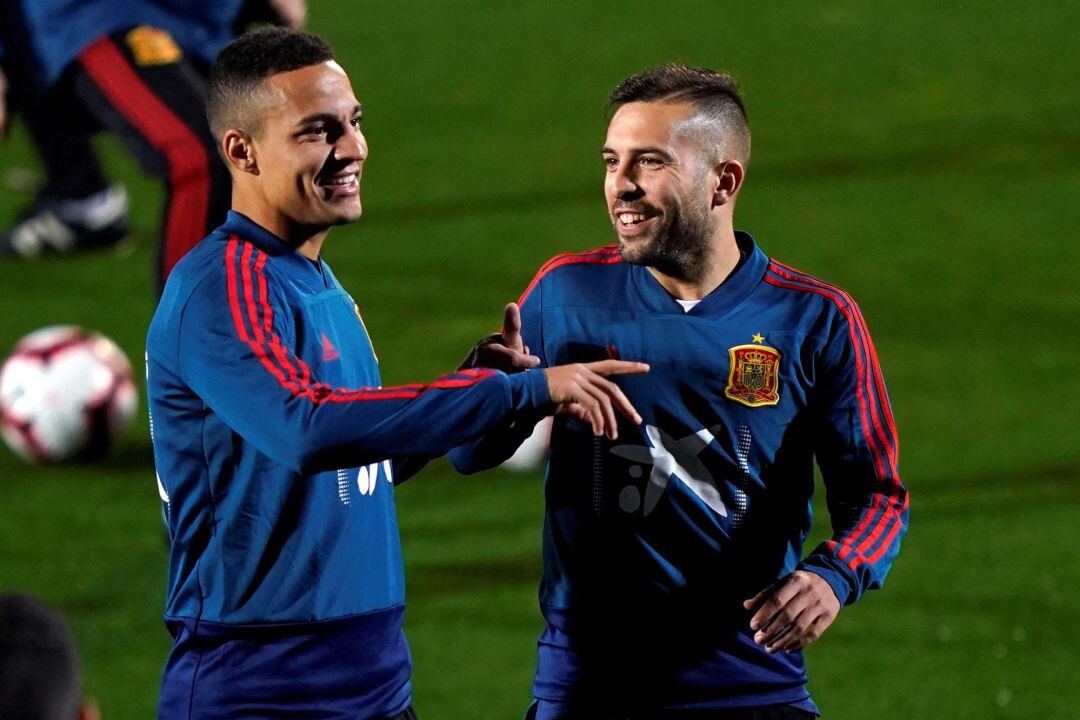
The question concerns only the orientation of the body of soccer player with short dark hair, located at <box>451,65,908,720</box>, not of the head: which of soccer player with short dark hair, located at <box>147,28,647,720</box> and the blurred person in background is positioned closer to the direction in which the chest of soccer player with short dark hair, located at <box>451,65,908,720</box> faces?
the soccer player with short dark hair

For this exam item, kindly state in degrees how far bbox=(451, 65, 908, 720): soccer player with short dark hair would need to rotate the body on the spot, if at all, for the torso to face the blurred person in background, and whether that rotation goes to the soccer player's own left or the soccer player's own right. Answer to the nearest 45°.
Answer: approximately 135° to the soccer player's own right

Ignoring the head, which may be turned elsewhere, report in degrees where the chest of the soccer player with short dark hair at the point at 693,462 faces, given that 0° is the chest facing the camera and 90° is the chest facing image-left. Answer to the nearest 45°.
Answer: approximately 0°

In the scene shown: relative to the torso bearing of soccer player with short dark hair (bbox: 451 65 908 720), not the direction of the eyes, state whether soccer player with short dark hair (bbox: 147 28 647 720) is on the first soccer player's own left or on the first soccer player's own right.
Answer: on the first soccer player's own right

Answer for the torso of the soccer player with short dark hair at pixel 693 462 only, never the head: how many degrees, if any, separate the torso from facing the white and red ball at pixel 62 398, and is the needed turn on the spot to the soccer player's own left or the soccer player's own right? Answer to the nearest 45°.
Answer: approximately 135° to the soccer player's own right

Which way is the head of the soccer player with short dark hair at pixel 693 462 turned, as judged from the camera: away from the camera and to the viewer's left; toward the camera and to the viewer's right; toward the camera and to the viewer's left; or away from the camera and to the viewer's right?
toward the camera and to the viewer's left
